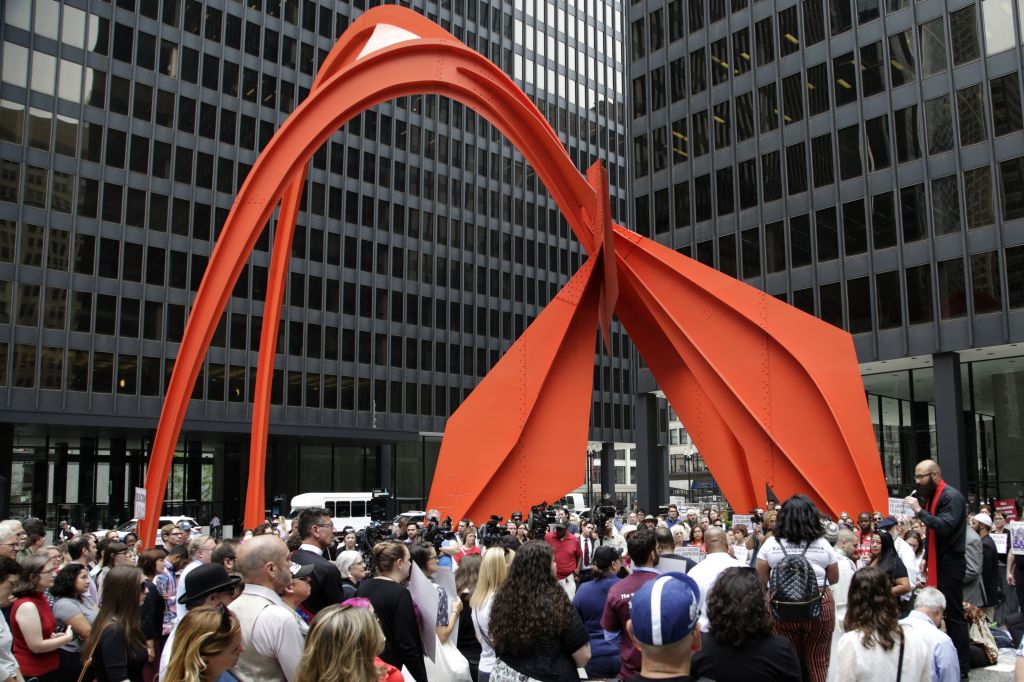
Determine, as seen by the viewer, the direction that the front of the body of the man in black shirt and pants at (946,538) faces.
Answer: to the viewer's left

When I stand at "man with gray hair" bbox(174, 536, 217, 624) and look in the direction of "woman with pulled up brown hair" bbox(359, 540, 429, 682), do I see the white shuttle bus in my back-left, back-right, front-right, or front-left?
back-left

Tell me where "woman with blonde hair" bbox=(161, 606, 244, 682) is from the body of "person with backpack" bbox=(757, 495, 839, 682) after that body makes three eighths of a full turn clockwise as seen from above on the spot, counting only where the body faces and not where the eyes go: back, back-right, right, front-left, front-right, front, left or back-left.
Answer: right

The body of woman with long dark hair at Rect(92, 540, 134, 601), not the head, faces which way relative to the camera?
to the viewer's right

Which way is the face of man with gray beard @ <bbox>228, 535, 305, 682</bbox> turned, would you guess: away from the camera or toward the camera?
away from the camera

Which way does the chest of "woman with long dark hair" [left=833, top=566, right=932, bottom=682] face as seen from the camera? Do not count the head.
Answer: away from the camera

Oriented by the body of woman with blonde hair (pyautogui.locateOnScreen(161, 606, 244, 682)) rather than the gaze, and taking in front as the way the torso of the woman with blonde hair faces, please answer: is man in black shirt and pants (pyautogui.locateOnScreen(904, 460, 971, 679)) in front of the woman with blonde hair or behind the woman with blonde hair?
in front

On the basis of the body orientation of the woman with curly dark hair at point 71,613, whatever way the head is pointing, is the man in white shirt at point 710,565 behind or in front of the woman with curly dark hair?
in front

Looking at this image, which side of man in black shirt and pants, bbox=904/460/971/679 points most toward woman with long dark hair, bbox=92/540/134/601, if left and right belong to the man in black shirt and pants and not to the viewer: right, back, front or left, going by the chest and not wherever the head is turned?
front

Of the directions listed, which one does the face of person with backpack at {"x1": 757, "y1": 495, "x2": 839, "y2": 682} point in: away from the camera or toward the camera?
away from the camera

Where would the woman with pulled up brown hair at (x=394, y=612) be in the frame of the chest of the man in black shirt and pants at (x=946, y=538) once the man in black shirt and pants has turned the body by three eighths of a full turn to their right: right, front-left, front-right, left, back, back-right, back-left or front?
back

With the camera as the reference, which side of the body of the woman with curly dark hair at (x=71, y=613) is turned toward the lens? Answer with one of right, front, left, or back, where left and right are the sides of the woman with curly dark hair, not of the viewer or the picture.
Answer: right

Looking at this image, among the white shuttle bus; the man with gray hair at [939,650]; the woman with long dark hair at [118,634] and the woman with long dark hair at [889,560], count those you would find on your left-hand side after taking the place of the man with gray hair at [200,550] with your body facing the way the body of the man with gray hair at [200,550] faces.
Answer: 1

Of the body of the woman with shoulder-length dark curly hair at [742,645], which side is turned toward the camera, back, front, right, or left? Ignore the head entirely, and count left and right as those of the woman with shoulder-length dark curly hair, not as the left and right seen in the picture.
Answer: back

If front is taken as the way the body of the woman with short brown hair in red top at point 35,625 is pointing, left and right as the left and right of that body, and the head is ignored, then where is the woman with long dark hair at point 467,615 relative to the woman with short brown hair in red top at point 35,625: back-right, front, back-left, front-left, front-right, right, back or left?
front

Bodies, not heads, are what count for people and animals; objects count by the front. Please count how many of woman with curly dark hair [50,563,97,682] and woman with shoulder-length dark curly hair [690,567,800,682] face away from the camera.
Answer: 1

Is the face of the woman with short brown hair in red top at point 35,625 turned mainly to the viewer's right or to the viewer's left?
to the viewer's right

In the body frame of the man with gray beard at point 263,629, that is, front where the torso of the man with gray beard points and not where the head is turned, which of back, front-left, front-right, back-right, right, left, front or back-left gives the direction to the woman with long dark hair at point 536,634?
front-right

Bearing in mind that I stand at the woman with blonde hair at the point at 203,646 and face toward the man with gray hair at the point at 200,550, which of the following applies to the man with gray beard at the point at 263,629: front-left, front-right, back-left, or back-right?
front-right

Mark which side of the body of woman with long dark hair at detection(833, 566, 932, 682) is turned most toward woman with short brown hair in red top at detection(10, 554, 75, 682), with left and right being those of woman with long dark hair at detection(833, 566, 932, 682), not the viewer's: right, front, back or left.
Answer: left
